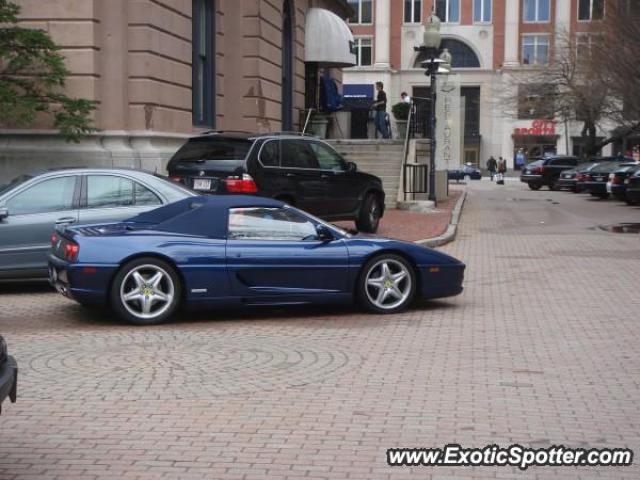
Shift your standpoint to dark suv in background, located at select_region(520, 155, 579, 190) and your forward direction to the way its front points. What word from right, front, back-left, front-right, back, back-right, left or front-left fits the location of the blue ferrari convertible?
back-right

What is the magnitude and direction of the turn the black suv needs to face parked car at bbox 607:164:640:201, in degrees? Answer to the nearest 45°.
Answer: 0° — it already faces it

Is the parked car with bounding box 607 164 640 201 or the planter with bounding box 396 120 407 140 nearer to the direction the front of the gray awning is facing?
the parked car

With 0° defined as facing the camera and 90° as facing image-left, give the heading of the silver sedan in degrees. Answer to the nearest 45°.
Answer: approximately 90°

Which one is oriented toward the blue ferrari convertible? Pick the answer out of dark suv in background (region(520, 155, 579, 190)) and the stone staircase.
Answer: the stone staircase

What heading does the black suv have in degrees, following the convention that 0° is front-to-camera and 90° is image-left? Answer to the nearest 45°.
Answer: approximately 225°

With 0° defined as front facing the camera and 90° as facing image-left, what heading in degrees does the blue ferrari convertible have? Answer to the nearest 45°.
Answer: approximately 270°

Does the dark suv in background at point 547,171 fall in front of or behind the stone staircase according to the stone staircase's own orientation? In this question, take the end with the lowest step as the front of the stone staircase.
behind
